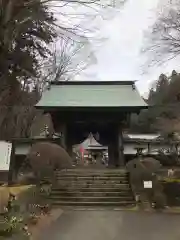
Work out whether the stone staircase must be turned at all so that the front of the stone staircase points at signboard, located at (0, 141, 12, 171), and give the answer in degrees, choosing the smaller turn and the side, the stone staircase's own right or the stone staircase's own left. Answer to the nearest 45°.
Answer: approximately 45° to the stone staircase's own right

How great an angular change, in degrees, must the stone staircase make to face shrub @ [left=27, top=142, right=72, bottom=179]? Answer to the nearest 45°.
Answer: approximately 90° to its right

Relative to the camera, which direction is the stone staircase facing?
toward the camera

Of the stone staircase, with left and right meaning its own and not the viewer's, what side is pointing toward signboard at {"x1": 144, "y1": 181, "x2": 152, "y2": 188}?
left

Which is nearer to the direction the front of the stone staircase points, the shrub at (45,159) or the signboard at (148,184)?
the signboard

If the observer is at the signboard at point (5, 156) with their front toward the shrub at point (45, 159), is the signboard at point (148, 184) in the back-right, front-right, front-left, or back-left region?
front-right
